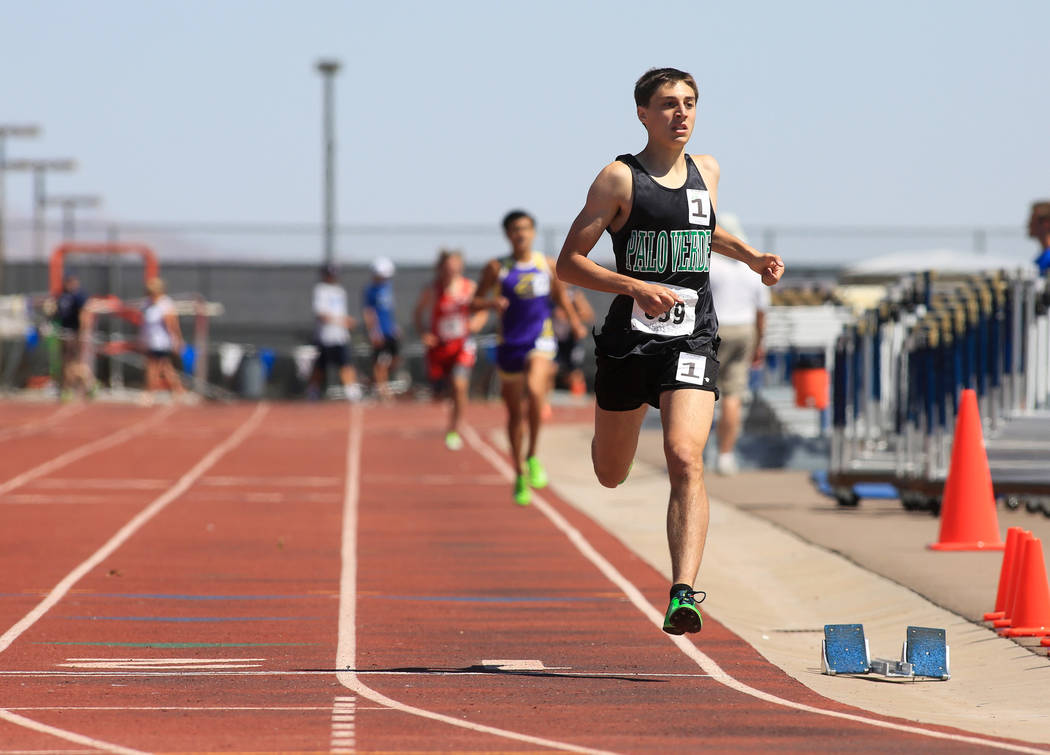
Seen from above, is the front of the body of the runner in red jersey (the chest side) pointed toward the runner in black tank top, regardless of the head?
yes

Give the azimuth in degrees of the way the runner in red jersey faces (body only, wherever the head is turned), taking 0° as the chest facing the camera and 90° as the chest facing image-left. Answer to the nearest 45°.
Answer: approximately 0°

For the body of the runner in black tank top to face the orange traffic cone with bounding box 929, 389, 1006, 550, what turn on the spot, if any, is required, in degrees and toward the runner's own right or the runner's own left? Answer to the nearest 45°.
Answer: approximately 90° to the runner's own left

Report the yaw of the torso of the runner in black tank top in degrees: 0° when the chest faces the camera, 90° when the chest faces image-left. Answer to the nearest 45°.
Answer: approximately 315°

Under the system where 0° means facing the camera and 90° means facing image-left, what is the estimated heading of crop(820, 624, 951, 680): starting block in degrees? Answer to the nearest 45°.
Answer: approximately 0°

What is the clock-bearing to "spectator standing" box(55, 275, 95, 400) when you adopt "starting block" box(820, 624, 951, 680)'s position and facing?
The spectator standing is roughly at 5 o'clock from the starting block.

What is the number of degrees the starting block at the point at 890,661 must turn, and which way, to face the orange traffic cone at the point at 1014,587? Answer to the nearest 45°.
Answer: approximately 135° to its left

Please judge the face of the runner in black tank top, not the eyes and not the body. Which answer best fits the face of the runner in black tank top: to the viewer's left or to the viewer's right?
to the viewer's right

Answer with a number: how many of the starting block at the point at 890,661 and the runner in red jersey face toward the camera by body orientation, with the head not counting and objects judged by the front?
2

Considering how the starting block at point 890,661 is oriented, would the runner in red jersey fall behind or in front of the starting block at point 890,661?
behind
